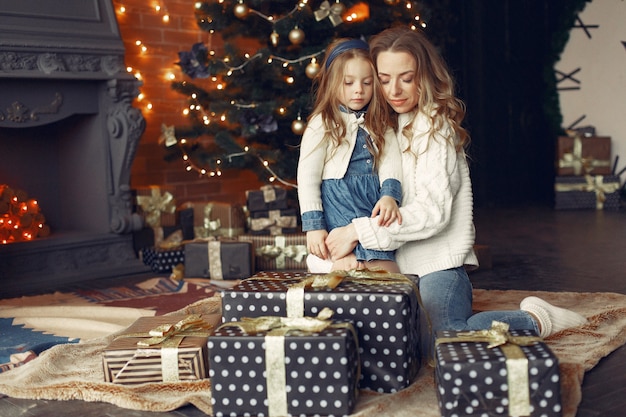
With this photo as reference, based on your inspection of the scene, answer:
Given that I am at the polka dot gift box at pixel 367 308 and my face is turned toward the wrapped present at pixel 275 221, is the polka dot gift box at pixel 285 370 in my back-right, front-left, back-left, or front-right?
back-left

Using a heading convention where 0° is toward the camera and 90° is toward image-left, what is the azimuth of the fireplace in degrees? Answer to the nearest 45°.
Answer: approximately 315°

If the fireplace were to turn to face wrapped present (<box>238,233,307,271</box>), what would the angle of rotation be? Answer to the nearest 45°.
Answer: approximately 45° to its left
